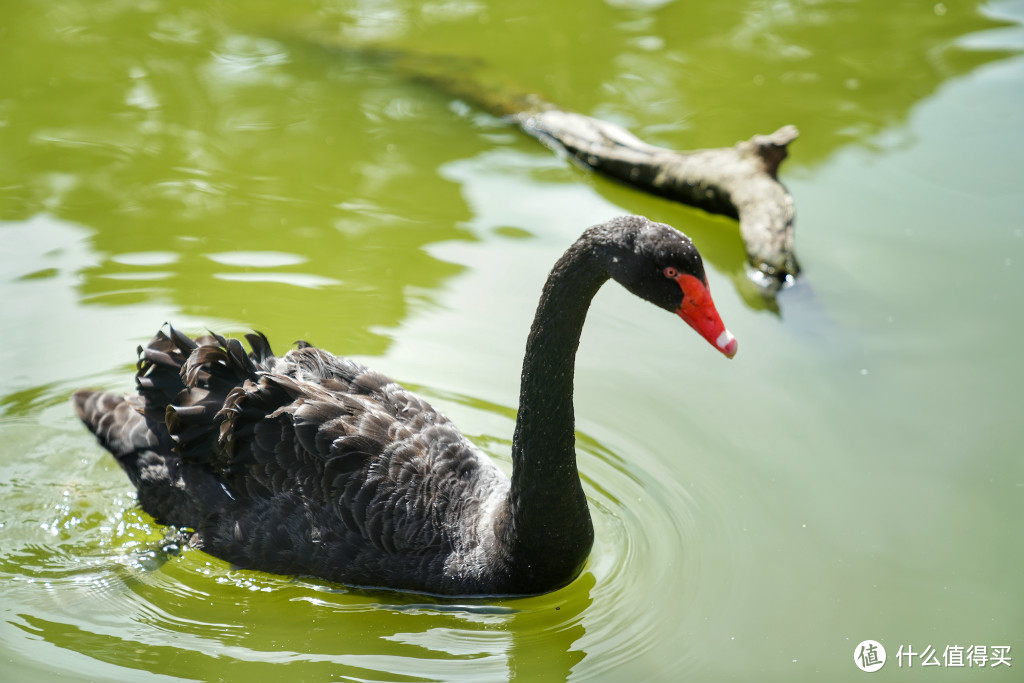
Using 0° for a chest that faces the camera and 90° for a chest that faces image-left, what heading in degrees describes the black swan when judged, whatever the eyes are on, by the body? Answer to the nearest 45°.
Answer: approximately 270°

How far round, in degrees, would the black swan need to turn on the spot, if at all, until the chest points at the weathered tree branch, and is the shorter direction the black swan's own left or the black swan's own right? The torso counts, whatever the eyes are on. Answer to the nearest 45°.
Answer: approximately 45° to the black swan's own left
